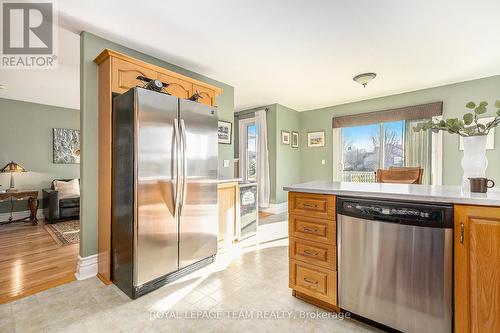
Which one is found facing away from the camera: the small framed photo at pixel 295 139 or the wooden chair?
the wooden chair

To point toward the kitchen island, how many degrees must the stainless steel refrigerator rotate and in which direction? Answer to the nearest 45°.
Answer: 0° — it already faces it

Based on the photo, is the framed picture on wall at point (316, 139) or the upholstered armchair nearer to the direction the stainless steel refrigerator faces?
the framed picture on wall

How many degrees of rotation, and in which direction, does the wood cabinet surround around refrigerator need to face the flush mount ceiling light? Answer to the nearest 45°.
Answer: approximately 45° to its left

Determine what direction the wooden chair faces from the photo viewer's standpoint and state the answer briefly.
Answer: facing away from the viewer

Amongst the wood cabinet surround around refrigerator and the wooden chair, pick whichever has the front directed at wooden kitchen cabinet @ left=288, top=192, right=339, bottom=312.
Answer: the wood cabinet surround around refrigerator

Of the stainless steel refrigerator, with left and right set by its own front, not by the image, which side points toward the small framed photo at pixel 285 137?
left

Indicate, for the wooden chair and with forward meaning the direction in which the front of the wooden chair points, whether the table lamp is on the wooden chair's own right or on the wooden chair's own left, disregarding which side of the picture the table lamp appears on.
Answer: on the wooden chair's own left
